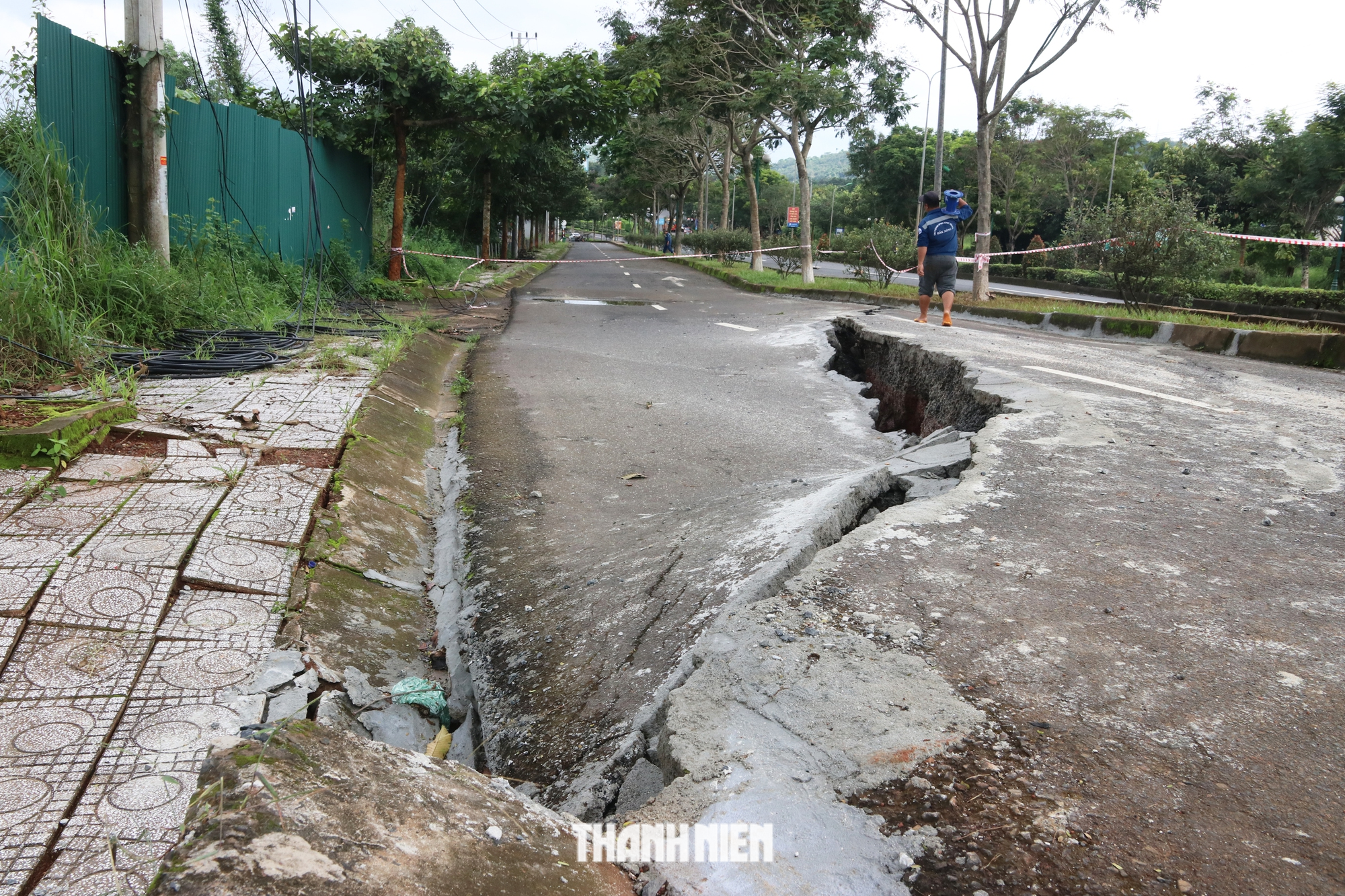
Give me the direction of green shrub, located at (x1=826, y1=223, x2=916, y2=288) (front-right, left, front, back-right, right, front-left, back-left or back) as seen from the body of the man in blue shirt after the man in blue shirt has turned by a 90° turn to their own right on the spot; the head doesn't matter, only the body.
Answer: front-left
